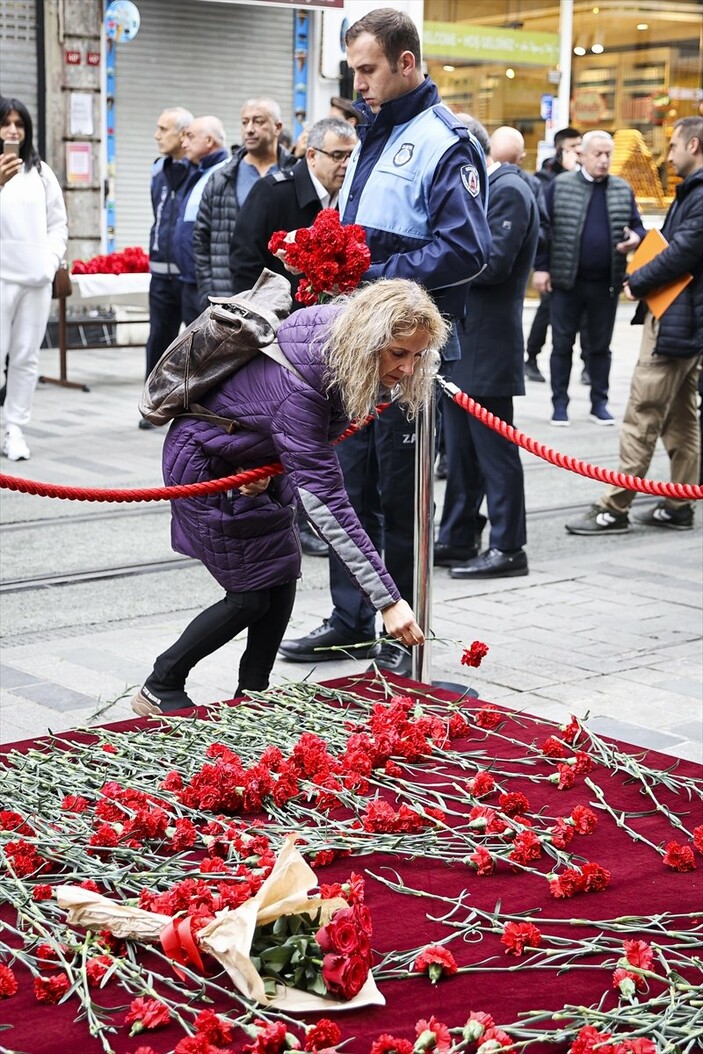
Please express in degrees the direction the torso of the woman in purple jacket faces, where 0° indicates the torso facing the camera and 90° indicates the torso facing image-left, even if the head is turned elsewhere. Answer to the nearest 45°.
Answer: approximately 315°

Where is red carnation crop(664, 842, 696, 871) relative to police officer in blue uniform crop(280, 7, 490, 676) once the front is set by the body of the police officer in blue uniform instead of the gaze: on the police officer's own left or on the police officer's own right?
on the police officer's own left

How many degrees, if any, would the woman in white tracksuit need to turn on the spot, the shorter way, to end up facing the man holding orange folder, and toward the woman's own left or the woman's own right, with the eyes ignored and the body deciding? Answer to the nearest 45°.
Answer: approximately 45° to the woman's own left

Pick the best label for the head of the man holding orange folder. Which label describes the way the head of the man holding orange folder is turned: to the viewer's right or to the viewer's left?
to the viewer's left

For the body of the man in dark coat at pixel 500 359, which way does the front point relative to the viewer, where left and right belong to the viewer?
facing to the left of the viewer

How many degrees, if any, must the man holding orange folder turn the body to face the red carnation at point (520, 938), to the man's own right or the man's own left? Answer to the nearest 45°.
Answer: approximately 90° to the man's own left

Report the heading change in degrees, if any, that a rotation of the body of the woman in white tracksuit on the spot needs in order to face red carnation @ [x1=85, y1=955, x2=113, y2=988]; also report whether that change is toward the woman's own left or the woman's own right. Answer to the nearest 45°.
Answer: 0° — they already face it
